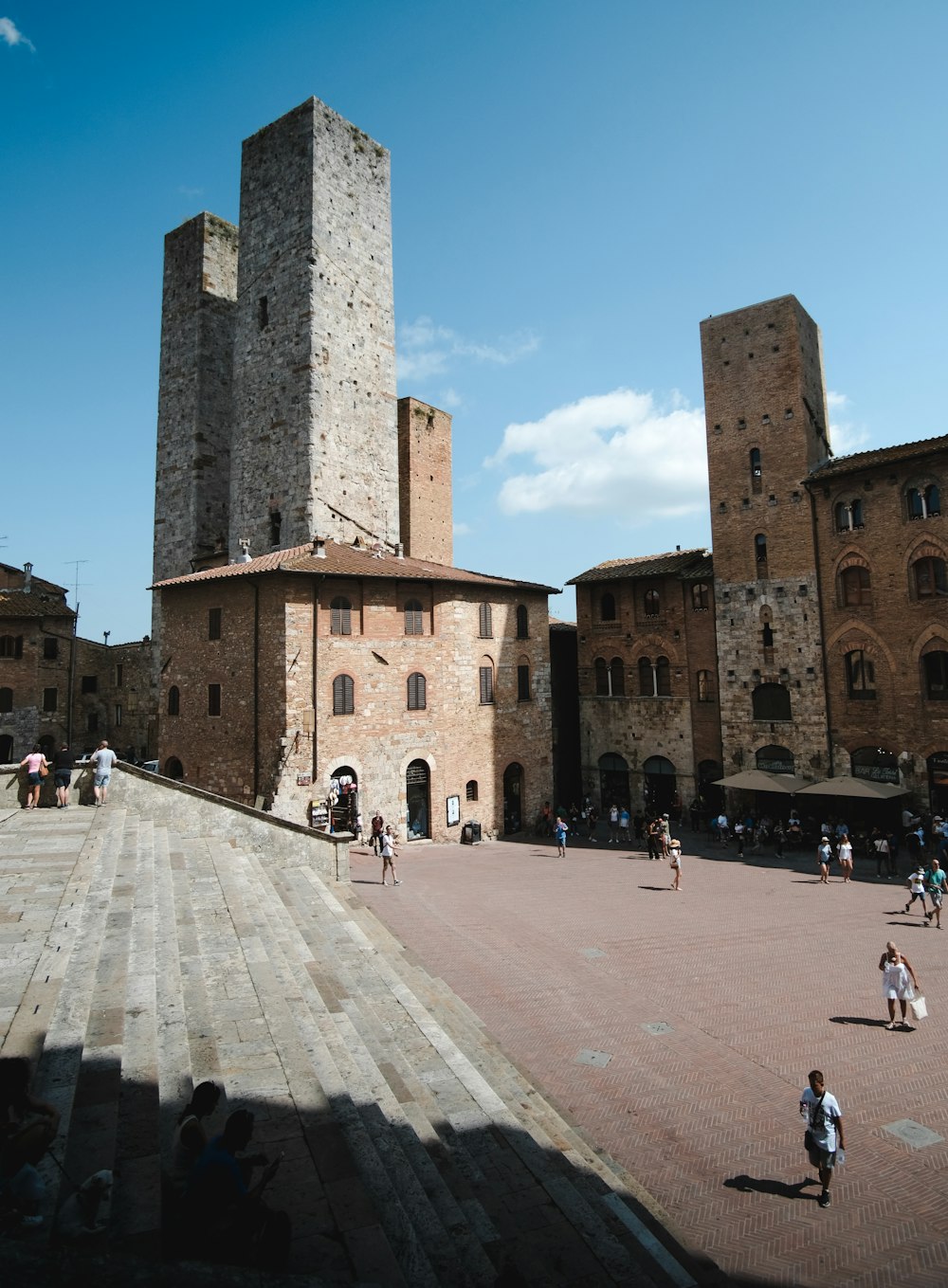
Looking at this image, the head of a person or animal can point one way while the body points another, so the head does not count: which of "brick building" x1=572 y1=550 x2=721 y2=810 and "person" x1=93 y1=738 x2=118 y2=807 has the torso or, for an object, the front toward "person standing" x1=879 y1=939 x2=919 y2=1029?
the brick building

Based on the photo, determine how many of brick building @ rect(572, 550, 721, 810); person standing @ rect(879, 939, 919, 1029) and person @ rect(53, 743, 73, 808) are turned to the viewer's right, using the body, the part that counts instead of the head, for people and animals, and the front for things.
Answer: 0

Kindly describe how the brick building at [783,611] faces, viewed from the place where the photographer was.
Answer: facing the viewer and to the left of the viewer

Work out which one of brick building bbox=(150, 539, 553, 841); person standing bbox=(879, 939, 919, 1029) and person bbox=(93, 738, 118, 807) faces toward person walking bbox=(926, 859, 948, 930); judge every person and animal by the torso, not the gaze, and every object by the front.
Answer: the brick building

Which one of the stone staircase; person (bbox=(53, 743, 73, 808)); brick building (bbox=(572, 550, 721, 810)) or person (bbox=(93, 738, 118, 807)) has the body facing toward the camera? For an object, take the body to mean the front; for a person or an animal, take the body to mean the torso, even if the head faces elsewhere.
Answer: the brick building

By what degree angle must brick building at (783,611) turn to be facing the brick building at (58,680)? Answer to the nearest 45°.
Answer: approximately 45° to its right

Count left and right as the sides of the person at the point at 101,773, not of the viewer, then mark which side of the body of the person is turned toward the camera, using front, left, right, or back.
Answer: back

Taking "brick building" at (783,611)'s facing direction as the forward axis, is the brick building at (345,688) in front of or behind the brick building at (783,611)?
in front

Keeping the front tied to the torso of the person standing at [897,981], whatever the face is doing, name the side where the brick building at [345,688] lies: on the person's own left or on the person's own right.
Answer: on the person's own right

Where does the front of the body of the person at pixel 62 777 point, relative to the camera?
away from the camera

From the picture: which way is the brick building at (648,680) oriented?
toward the camera

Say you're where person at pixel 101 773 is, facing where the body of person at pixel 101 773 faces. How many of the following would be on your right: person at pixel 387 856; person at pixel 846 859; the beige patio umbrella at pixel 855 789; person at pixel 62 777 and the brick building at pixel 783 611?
4

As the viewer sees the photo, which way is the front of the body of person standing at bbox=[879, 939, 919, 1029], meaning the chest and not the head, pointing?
toward the camera

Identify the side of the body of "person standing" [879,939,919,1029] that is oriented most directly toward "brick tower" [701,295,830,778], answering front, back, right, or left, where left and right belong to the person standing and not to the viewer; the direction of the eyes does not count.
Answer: back

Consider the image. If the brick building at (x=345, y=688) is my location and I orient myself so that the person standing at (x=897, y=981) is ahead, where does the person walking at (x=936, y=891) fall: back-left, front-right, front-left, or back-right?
front-left
